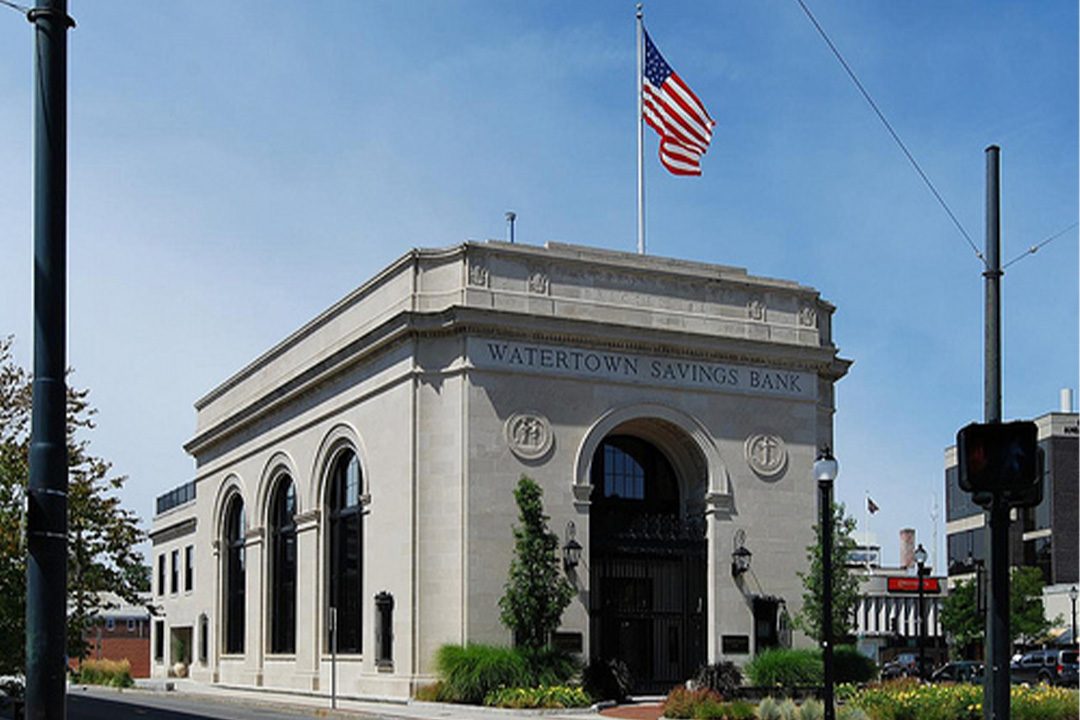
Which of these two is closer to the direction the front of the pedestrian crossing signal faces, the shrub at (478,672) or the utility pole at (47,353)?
the utility pole

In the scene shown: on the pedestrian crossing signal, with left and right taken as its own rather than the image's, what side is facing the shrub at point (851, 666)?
back

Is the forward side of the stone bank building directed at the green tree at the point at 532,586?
yes

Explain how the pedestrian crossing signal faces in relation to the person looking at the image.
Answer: facing the viewer

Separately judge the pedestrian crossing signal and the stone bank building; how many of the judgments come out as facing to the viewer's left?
0

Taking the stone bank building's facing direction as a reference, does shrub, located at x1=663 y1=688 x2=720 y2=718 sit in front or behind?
in front

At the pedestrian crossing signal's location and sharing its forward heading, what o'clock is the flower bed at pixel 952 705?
The flower bed is roughly at 6 o'clock from the pedestrian crossing signal.

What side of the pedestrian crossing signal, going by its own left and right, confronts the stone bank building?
back

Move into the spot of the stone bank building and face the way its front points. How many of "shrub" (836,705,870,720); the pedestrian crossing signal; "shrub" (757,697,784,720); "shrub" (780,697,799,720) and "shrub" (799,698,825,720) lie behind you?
0

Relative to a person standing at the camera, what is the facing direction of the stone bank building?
facing the viewer and to the right of the viewer
